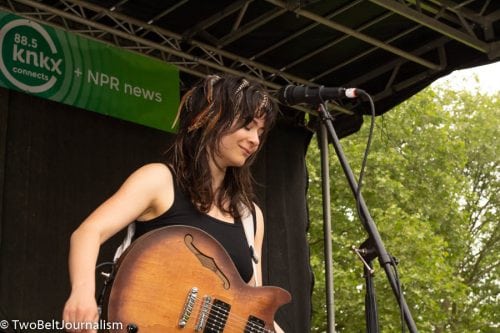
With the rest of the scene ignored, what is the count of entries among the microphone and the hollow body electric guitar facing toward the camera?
1

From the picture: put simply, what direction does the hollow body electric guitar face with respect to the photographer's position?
facing the viewer

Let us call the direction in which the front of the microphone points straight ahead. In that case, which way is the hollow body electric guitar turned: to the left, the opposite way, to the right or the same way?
to the left

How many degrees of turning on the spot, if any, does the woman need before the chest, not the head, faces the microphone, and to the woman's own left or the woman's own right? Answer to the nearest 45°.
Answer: approximately 45° to the woman's own left

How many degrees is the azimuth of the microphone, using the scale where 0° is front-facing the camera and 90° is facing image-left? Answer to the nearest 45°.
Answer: approximately 90°

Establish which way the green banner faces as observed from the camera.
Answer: facing the viewer and to the right of the viewer

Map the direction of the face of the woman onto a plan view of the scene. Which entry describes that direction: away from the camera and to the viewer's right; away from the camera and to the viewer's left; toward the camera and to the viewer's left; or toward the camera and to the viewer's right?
toward the camera and to the viewer's right

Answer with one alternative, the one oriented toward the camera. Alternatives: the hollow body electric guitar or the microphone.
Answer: the hollow body electric guitar

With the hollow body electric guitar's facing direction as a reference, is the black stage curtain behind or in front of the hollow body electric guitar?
behind
